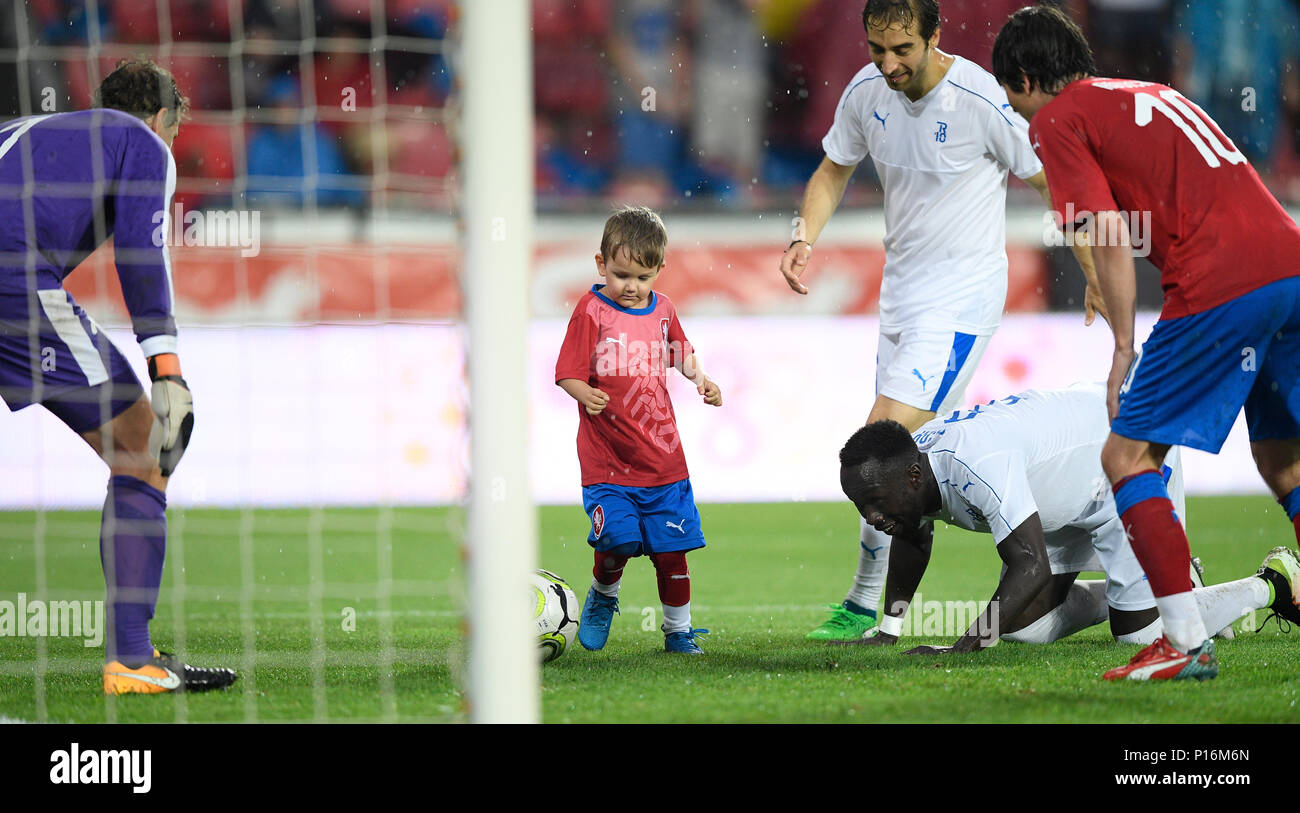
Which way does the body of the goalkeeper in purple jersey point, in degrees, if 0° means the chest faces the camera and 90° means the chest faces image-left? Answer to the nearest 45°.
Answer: approximately 225°

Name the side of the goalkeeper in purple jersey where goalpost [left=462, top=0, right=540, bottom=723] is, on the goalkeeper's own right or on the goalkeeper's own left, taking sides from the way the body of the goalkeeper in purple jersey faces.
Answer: on the goalkeeper's own right

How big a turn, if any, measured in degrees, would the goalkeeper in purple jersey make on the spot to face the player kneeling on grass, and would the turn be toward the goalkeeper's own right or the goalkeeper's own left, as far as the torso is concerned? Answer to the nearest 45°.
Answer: approximately 45° to the goalkeeper's own right

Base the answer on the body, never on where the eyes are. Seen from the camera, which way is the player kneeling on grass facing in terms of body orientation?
to the viewer's left

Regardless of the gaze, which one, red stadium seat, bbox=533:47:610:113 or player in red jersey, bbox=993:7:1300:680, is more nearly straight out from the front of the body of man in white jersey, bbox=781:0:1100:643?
the player in red jersey

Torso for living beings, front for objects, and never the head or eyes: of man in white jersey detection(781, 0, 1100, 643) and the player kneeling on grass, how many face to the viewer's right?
0

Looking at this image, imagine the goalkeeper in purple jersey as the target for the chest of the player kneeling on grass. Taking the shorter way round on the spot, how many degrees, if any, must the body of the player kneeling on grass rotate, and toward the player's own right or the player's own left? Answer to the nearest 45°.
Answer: approximately 45° to the player's own left
